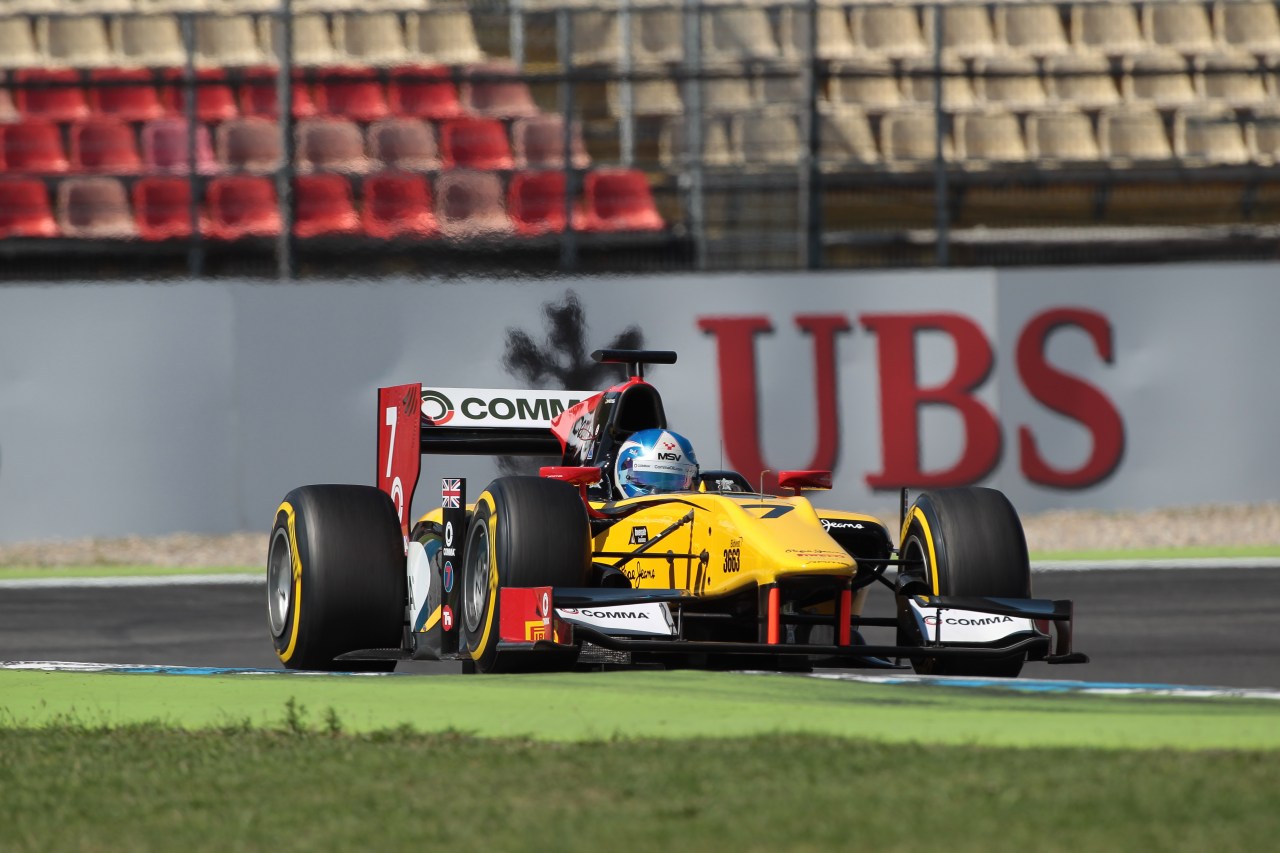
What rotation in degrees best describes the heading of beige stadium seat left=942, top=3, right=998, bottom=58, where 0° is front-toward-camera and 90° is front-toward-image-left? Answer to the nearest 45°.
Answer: approximately 0°

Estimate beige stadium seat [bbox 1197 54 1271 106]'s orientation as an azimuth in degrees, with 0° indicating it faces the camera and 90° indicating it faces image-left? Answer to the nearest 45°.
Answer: approximately 0°

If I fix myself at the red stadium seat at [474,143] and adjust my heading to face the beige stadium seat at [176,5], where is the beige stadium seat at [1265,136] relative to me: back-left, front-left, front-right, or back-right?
back-right

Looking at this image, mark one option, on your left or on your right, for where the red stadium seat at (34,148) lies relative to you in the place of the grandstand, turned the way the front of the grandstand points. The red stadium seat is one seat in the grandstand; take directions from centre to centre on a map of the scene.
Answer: on your right
